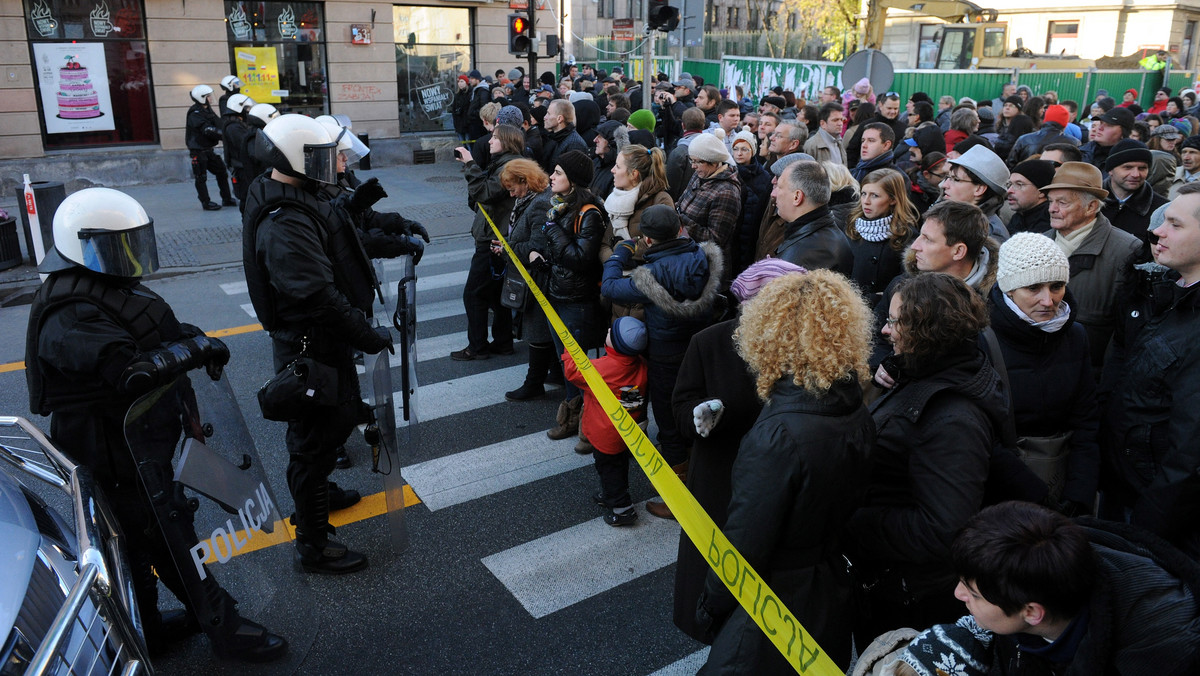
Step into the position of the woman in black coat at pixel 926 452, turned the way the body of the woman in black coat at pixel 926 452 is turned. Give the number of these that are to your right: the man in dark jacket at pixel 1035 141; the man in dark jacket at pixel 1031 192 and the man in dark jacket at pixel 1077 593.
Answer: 2

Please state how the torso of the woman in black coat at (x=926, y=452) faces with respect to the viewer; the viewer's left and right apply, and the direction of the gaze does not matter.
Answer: facing to the left of the viewer

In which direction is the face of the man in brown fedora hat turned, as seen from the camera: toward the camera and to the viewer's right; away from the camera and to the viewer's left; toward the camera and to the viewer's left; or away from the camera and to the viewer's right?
toward the camera and to the viewer's left

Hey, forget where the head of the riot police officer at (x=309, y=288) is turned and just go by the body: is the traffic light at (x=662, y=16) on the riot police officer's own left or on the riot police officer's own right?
on the riot police officer's own left

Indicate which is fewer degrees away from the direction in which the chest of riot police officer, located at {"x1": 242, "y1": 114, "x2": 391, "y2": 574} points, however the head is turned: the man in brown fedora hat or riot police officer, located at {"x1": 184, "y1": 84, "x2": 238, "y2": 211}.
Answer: the man in brown fedora hat

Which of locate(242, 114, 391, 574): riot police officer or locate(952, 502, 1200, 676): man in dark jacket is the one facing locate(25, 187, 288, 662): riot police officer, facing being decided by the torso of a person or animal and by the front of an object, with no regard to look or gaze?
the man in dark jacket

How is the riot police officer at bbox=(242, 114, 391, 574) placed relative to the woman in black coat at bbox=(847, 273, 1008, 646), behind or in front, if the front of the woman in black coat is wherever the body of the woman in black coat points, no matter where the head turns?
in front

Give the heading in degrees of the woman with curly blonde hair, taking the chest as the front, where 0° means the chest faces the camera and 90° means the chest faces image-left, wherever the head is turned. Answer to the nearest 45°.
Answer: approximately 135°

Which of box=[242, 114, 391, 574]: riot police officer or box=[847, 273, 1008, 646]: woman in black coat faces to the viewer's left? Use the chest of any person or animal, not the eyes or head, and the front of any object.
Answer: the woman in black coat

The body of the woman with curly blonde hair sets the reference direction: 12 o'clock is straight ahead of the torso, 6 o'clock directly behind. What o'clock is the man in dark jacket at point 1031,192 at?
The man in dark jacket is roughly at 2 o'clock from the woman with curly blonde hair.

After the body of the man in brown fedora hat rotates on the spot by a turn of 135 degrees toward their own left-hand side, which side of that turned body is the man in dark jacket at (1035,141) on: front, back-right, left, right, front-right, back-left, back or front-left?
left

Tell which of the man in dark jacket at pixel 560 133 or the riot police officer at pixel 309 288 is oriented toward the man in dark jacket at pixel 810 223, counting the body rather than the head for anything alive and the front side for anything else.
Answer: the riot police officer

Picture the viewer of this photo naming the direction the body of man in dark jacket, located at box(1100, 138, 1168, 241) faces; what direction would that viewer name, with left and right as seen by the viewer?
facing the viewer and to the left of the viewer

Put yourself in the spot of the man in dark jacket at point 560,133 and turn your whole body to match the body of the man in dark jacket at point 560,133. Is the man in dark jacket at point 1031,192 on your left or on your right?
on your left

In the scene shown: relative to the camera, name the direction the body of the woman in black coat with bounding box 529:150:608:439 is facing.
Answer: to the viewer's left

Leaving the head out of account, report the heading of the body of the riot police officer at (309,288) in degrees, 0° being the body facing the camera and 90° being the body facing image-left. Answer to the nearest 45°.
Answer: approximately 270°
